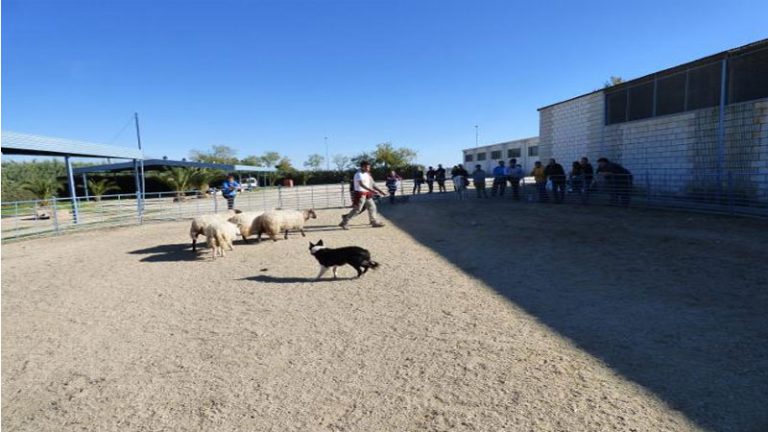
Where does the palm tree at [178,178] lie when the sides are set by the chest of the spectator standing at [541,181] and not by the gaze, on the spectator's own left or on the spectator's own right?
on the spectator's own right

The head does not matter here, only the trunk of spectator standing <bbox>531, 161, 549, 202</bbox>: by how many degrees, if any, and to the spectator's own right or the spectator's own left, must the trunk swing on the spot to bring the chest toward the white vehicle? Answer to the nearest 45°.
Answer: approximately 90° to the spectator's own right

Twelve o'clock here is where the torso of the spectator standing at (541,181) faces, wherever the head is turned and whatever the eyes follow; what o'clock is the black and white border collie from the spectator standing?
The black and white border collie is roughly at 11 o'clock from the spectator standing.

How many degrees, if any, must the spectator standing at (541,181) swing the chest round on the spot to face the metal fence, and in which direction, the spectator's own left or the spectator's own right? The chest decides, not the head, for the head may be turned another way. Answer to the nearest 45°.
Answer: approximately 45° to the spectator's own right

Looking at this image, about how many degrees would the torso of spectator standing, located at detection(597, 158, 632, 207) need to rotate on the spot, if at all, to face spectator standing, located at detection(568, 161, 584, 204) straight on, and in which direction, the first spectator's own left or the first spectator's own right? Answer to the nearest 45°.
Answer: approximately 45° to the first spectator's own right

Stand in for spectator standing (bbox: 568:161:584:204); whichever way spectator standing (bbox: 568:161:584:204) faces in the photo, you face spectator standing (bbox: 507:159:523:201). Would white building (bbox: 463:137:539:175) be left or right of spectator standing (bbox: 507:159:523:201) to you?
right

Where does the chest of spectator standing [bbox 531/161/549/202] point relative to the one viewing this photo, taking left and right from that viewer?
facing the viewer and to the left of the viewer

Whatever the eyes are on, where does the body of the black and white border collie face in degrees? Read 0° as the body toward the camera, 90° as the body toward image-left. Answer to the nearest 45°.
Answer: approximately 90°

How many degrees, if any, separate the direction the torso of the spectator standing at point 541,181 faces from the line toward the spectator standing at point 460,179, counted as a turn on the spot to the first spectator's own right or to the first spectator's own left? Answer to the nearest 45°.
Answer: approximately 90° to the first spectator's own right

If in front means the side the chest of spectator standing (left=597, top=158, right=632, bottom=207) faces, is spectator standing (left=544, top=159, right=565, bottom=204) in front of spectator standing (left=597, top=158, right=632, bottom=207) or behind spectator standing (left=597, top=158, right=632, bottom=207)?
in front
